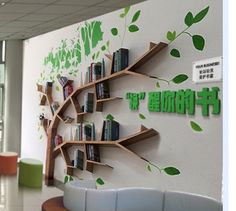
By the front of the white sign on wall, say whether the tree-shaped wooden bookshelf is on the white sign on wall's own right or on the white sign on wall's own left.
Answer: on the white sign on wall's own right

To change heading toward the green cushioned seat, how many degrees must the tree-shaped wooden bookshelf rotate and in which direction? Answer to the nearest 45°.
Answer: approximately 90° to its right

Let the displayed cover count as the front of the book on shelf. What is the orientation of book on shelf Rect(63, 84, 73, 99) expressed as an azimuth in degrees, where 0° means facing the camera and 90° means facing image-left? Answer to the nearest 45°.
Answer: approximately 45°

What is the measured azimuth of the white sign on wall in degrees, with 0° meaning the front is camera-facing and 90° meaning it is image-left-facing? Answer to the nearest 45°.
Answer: approximately 45°

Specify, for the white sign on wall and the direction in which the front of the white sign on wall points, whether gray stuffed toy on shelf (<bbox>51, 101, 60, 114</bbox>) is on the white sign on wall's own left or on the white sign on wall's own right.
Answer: on the white sign on wall's own right

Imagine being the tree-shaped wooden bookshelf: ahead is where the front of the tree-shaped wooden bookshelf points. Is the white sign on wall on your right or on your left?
on your left

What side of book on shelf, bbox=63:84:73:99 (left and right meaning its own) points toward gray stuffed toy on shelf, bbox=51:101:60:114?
right

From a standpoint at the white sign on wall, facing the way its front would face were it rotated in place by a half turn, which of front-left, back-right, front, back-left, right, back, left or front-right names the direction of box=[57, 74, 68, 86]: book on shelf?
left

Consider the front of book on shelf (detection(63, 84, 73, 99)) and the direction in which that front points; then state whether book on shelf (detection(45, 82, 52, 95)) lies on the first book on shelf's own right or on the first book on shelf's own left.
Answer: on the first book on shelf's own right
